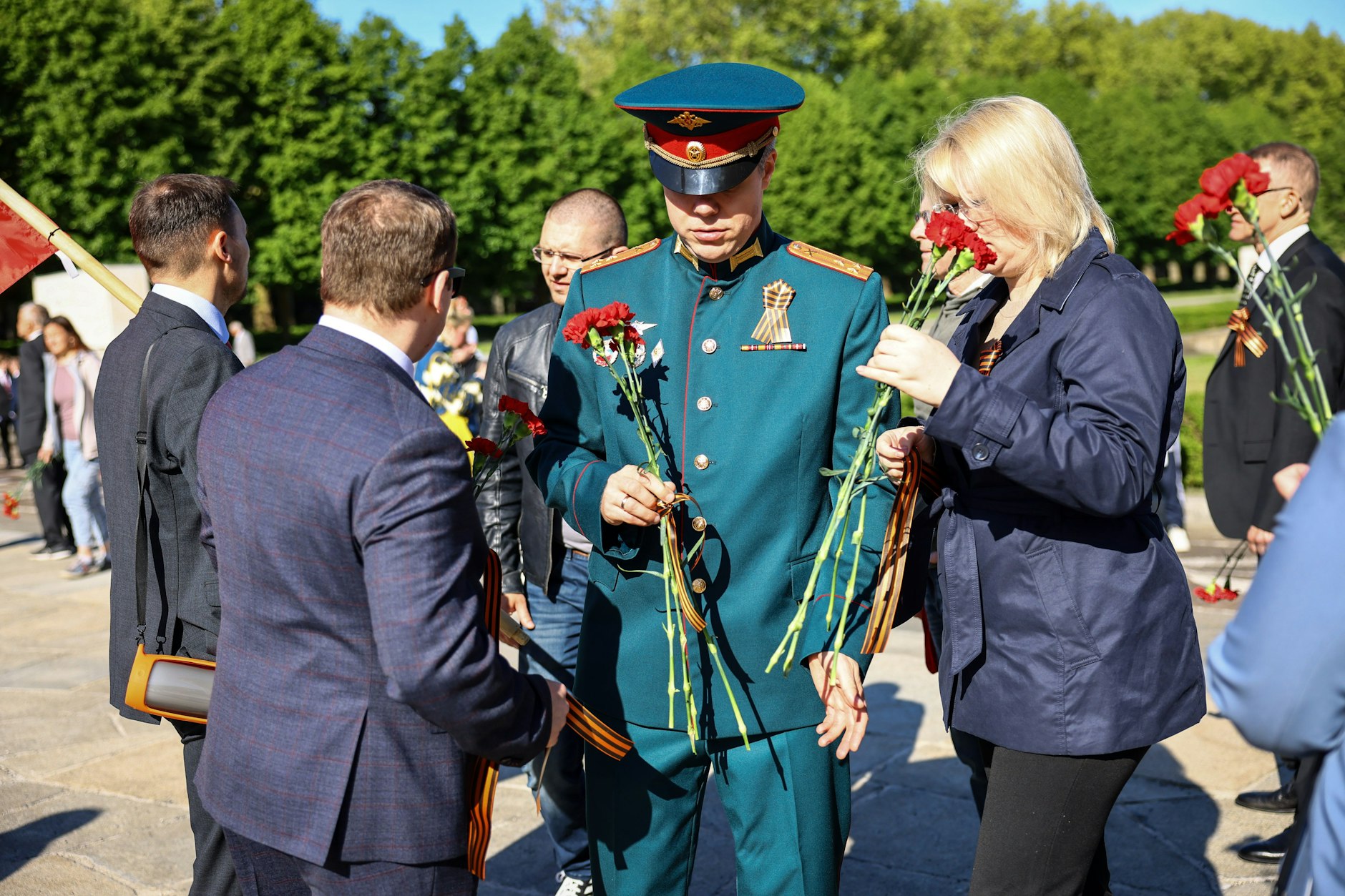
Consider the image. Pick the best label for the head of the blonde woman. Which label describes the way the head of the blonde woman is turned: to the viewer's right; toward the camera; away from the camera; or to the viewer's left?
to the viewer's left

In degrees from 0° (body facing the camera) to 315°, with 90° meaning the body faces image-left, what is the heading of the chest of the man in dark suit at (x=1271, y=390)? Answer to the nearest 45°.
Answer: approximately 90°

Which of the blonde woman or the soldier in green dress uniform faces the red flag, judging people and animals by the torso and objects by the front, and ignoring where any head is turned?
the blonde woman

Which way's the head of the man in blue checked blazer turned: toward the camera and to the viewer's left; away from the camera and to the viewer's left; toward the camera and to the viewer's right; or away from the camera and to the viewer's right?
away from the camera and to the viewer's right

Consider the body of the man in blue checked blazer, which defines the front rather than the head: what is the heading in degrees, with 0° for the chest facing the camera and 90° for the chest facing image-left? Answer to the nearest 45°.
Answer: approximately 225°

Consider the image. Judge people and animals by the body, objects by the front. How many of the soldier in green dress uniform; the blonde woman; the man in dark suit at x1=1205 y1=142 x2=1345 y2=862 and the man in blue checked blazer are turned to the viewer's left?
2

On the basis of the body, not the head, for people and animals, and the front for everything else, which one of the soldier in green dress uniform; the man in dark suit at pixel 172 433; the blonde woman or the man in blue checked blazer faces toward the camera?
the soldier in green dress uniform

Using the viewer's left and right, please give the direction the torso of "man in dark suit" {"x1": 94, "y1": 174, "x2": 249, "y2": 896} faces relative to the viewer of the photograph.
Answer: facing away from the viewer and to the right of the viewer

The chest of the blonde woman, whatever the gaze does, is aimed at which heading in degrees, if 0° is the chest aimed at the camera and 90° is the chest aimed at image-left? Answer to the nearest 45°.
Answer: approximately 90°

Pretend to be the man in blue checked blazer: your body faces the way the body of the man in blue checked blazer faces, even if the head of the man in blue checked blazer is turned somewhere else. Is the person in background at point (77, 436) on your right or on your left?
on your left

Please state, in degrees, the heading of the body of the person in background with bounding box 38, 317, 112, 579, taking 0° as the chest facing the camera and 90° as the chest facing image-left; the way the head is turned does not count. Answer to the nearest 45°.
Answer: approximately 45°

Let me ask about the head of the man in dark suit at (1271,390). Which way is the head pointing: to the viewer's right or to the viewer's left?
to the viewer's left

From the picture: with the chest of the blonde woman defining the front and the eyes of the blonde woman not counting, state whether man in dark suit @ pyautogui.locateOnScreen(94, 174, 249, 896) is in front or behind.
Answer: in front

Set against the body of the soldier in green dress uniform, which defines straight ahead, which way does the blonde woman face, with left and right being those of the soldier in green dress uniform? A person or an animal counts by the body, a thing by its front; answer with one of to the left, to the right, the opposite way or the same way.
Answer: to the right
